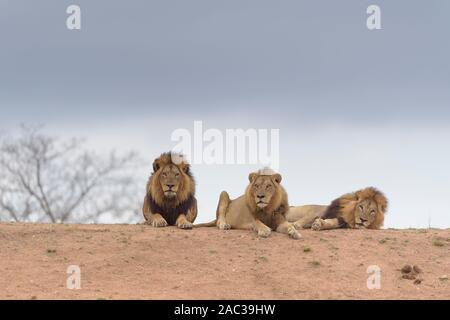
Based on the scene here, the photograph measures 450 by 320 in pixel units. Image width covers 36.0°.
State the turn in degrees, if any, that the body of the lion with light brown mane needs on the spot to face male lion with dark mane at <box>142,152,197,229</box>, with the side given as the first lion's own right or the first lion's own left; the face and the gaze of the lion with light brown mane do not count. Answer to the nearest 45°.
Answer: approximately 135° to the first lion's own right

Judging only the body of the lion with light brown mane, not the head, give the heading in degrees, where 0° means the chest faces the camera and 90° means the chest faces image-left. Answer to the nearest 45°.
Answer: approximately 315°

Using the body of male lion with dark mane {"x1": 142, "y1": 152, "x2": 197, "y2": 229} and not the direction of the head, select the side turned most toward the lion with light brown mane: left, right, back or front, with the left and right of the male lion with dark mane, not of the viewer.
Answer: left

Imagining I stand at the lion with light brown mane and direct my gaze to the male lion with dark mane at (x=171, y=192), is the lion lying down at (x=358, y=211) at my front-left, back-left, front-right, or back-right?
back-right

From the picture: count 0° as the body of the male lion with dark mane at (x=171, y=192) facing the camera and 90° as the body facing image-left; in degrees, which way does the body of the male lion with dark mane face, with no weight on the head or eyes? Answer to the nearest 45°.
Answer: approximately 0°

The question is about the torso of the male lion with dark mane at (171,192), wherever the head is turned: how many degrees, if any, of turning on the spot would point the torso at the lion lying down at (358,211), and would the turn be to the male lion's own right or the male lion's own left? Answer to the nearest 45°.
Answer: approximately 90° to the male lion's own left

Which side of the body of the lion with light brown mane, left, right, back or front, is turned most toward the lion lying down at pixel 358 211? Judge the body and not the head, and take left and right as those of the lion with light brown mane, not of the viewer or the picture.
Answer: left
